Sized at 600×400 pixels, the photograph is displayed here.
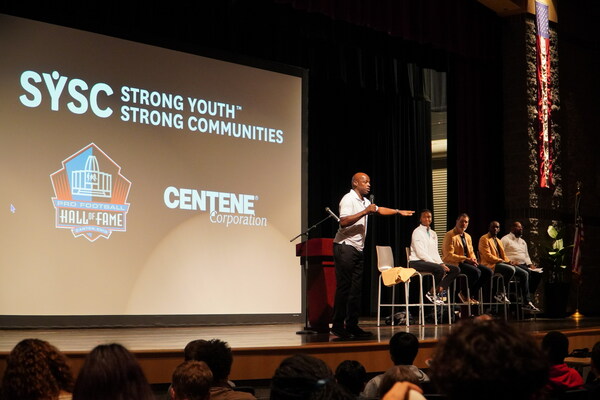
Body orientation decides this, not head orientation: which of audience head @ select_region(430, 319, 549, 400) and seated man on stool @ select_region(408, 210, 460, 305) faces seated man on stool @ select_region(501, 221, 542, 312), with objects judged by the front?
the audience head

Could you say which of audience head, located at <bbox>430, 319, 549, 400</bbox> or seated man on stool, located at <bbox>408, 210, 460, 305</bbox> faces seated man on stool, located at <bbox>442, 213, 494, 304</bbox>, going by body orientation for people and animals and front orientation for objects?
the audience head

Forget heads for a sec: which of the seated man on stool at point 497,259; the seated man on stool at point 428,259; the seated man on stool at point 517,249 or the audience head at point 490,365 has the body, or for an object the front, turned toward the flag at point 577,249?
the audience head

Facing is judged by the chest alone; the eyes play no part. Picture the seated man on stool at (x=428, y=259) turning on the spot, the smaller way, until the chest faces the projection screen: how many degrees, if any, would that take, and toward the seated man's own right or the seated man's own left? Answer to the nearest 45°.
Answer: approximately 90° to the seated man's own right

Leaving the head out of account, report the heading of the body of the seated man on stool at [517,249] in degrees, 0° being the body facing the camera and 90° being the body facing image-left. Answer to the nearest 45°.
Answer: approximately 315°

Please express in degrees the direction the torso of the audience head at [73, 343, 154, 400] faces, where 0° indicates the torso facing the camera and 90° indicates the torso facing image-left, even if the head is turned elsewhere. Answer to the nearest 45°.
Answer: approximately 180°

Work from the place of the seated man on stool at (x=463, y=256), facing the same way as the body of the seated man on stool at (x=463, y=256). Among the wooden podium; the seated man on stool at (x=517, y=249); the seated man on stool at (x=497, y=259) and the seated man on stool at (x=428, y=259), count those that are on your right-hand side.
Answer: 2

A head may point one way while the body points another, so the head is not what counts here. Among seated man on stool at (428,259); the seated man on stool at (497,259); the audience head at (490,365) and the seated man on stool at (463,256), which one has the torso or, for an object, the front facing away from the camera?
the audience head

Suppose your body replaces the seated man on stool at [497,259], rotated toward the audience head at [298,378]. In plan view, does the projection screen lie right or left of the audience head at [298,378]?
right

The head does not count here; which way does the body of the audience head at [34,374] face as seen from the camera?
away from the camera

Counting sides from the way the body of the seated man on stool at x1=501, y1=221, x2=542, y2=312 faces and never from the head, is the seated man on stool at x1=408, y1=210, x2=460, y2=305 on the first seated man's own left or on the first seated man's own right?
on the first seated man's own right

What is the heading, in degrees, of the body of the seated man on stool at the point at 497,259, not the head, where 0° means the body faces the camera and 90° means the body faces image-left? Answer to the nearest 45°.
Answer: approximately 315°

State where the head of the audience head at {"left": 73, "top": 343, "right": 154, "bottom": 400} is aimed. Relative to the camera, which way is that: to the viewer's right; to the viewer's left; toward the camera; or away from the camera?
away from the camera

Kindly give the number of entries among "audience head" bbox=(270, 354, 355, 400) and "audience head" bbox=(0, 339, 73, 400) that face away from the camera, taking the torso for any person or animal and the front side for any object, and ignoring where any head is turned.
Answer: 2

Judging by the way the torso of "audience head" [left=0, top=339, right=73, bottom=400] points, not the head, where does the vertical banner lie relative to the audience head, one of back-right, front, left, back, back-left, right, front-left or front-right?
front-right

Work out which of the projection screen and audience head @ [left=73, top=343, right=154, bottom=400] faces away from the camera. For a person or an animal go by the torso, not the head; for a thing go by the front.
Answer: the audience head

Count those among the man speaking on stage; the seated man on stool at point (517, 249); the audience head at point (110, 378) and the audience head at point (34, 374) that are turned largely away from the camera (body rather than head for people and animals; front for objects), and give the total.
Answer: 2

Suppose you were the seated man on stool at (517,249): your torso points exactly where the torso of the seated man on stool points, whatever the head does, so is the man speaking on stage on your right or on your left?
on your right

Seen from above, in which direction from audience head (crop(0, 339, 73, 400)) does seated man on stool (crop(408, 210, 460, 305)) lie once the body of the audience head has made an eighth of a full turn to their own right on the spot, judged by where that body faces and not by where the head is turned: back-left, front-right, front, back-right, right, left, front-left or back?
front

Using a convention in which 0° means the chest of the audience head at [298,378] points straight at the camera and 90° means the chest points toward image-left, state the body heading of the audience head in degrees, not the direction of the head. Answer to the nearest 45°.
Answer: approximately 180°

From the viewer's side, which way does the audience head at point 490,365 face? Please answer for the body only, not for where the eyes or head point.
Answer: away from the camera

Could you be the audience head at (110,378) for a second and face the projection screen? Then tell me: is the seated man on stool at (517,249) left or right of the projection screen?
right
